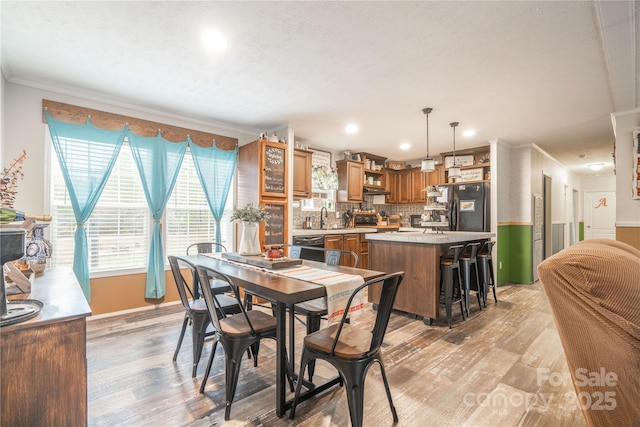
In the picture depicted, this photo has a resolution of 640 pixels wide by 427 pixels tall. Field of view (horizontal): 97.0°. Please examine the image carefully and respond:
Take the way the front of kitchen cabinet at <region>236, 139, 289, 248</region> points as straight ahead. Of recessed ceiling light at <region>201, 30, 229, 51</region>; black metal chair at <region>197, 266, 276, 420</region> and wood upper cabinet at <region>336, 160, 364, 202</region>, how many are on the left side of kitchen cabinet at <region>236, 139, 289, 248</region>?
1

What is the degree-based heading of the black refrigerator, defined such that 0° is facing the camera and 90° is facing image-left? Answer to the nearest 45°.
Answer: approximately 45°

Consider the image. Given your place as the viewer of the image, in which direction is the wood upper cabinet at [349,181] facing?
facing the viewer and to the right of the viewer

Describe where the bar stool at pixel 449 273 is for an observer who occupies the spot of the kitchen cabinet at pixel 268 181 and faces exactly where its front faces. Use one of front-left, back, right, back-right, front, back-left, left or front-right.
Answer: front

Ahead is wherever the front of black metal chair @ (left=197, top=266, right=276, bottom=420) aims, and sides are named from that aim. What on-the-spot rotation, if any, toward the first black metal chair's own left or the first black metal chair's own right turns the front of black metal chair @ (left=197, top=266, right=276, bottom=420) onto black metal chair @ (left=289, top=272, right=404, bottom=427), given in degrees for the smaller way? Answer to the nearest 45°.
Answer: approximately 90° to the first black metal chair's own right

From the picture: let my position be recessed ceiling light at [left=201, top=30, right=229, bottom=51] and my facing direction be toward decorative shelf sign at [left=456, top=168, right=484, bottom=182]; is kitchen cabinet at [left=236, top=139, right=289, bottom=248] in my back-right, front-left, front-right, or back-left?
front-left

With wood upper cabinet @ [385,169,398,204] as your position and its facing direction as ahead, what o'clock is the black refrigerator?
The black refrigerator is roughly at 9 o'clock from the wood upper cabinet.

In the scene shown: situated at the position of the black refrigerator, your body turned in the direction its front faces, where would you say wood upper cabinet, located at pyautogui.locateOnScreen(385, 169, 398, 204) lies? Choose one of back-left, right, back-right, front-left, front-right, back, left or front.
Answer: right

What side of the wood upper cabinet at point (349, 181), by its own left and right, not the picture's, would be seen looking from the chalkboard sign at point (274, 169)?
right

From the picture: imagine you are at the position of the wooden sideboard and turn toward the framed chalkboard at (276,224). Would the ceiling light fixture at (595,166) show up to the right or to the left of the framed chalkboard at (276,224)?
right

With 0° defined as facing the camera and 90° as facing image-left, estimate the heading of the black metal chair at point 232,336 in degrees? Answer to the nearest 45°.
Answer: approximately 225°

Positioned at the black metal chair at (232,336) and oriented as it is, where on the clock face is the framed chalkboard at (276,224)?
The framed chalkboard is roughly at 11 o'clock from the black metal chair.

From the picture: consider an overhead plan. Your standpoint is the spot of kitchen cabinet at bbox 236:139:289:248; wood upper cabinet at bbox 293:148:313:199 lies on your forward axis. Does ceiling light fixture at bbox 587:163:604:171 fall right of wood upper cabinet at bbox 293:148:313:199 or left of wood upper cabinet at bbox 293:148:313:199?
right

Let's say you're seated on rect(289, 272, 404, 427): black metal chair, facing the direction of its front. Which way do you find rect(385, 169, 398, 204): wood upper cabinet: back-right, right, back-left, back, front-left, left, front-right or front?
front-right

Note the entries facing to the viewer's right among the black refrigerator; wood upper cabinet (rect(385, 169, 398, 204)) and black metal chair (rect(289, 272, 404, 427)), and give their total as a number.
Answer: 0

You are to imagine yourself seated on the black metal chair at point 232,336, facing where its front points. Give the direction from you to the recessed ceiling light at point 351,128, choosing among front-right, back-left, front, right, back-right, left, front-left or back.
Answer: front

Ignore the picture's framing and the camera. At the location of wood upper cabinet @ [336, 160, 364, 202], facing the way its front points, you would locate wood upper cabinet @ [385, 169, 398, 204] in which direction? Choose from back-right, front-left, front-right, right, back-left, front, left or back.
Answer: left

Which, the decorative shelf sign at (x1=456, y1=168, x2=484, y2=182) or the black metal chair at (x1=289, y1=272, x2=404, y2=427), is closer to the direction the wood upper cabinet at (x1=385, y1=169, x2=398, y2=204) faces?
the black metal chair
